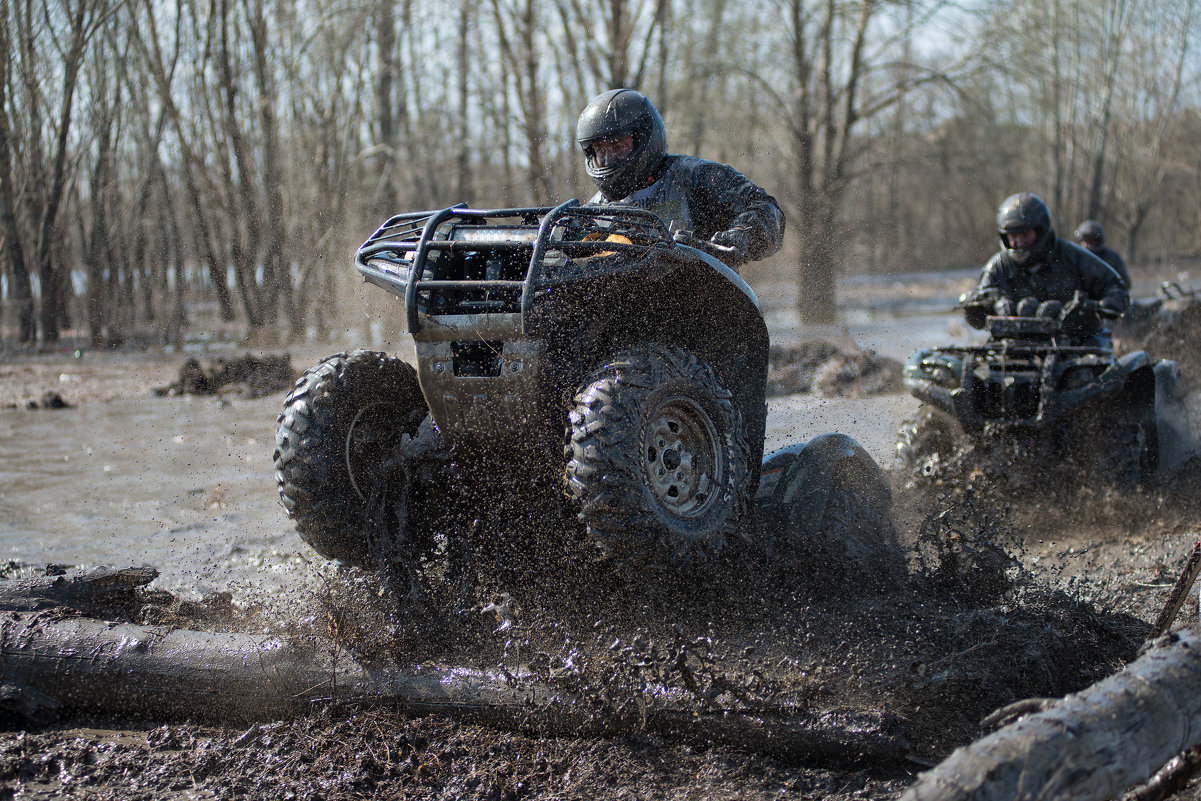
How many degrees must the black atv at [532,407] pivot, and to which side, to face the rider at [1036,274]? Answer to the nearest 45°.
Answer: approximately 180°

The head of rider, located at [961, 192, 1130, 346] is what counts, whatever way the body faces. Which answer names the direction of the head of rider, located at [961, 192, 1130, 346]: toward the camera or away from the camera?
toward the camera

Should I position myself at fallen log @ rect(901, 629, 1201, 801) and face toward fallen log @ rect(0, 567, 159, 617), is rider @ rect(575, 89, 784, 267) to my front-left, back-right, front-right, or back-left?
front-right

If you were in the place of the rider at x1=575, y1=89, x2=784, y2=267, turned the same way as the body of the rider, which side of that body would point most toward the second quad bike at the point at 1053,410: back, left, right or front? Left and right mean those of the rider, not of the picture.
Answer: back

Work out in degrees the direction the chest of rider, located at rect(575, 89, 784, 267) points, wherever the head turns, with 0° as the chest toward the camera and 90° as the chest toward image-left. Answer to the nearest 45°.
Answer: approximately 45°

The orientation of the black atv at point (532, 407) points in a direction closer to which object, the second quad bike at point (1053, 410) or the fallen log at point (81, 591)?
the fallen log

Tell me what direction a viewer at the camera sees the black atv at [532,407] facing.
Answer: facing the viewer and to the left of the viewer

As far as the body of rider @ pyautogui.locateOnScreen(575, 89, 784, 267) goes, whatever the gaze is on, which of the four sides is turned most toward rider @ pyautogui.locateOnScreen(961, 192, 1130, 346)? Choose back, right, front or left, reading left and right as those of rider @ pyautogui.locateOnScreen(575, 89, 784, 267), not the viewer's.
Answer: back

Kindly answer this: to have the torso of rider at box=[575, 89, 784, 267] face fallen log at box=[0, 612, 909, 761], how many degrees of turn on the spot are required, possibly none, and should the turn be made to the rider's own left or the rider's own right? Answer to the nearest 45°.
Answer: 0° — they already face it

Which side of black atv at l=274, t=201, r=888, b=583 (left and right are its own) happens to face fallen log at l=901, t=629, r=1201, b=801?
left

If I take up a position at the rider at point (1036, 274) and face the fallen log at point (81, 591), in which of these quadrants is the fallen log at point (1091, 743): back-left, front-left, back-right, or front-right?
front-left

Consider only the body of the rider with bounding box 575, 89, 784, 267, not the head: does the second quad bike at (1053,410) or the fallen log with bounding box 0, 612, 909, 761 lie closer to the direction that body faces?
the fallen log
